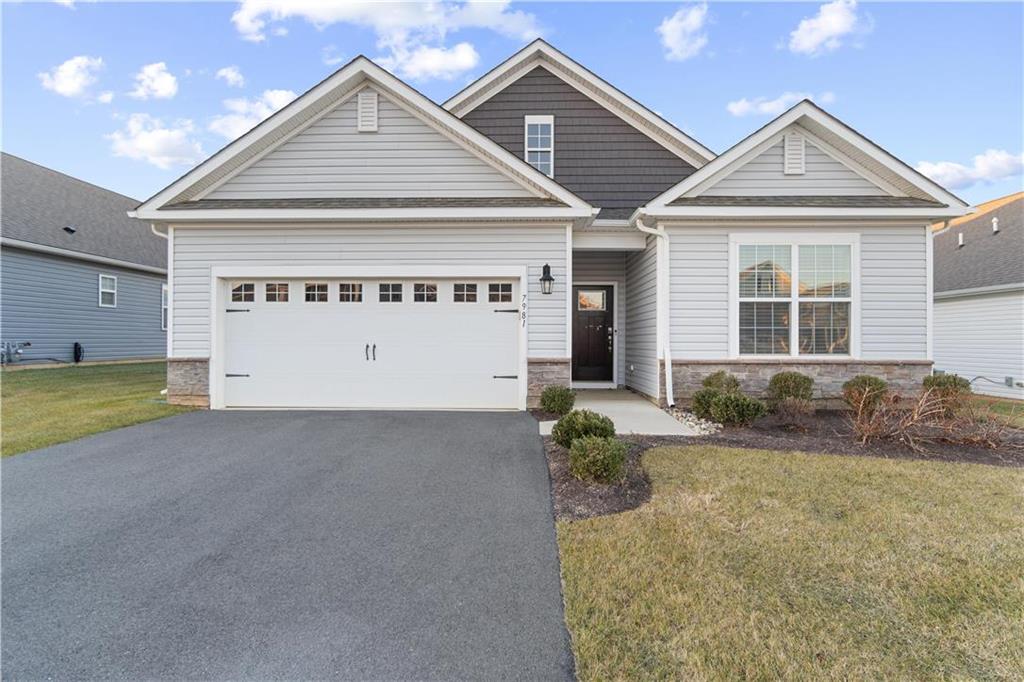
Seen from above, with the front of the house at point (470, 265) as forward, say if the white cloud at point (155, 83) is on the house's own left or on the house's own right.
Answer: on the house's own right

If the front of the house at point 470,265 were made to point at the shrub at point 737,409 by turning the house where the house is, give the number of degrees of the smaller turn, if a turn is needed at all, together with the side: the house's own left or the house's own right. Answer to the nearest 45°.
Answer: approximately 90° to the house's own left

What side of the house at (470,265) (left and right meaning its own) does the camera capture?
front

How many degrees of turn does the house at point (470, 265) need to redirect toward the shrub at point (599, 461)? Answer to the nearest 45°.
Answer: approximately 45° to its left

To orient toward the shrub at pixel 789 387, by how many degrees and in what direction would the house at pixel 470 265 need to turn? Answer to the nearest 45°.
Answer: approximately 90° to its left

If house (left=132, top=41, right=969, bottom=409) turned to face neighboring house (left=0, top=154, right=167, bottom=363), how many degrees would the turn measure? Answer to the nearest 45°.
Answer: approximately 135° to its right

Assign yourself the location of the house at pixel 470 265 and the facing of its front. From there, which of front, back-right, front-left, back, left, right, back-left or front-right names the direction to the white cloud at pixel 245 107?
back-right

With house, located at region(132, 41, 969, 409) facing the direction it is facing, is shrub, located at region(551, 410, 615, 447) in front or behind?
in front

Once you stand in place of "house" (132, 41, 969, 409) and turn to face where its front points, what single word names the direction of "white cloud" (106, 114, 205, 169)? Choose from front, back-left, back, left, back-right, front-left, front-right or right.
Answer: back-right
